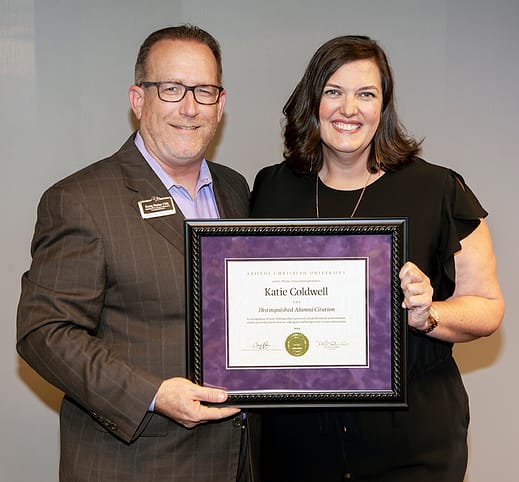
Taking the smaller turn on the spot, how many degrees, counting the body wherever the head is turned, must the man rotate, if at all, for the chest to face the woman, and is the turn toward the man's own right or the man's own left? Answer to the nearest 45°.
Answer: approximately 45° to the man's own left

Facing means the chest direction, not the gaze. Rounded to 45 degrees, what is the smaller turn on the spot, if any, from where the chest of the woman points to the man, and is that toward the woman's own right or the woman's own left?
approximately 45° to the woman's own right

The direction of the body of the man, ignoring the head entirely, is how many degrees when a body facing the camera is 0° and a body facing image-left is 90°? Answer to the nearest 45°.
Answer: approximately 315°

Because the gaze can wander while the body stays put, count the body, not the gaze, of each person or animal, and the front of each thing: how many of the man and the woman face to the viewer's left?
0
